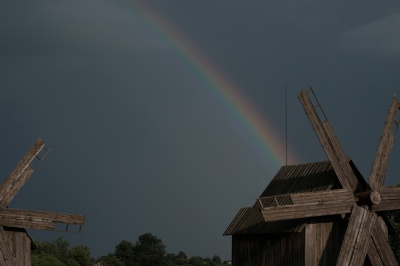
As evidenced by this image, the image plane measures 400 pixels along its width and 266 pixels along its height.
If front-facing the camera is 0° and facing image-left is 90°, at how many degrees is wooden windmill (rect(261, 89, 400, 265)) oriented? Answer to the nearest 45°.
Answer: approximately 315°
